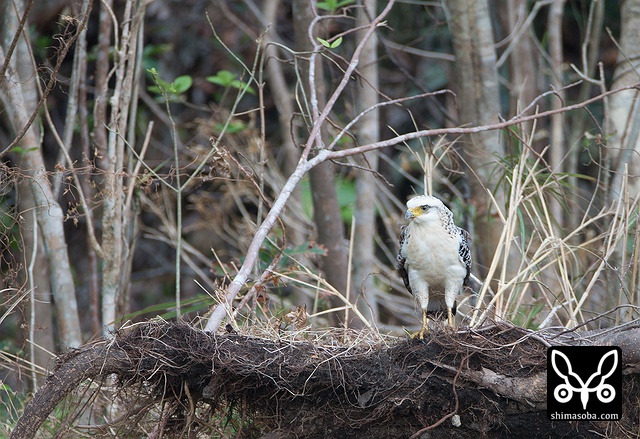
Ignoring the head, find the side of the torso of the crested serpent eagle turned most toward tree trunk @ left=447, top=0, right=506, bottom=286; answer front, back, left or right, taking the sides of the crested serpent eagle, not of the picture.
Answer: back

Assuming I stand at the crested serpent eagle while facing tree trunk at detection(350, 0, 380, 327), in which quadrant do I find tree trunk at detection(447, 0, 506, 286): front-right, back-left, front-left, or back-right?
front-right

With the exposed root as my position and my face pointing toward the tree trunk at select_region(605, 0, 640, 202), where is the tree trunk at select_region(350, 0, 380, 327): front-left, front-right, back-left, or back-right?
front-left

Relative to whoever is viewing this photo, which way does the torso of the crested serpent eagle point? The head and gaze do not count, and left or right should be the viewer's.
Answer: facing the viewer

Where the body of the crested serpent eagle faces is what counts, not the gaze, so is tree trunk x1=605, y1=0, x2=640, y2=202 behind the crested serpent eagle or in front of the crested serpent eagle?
behind

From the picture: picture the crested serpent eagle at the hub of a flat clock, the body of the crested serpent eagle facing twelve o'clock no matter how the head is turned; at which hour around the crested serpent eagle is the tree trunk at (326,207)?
The tree trunk is roughly at 5 o'clock from the crested serpent eagle.

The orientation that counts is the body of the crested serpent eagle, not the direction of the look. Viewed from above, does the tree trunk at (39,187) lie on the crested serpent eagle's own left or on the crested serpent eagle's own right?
on the crested serpent eagle's own right

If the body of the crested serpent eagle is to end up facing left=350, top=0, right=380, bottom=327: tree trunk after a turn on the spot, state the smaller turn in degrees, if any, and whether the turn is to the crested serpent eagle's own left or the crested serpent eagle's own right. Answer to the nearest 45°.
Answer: approximately 180°
